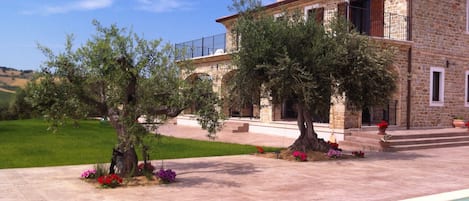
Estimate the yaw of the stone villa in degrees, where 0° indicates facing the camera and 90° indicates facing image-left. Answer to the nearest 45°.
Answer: approximately 45°

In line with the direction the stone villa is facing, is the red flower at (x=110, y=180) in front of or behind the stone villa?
in front

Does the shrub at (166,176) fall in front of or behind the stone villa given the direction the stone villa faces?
in front

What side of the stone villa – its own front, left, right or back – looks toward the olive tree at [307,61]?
front
